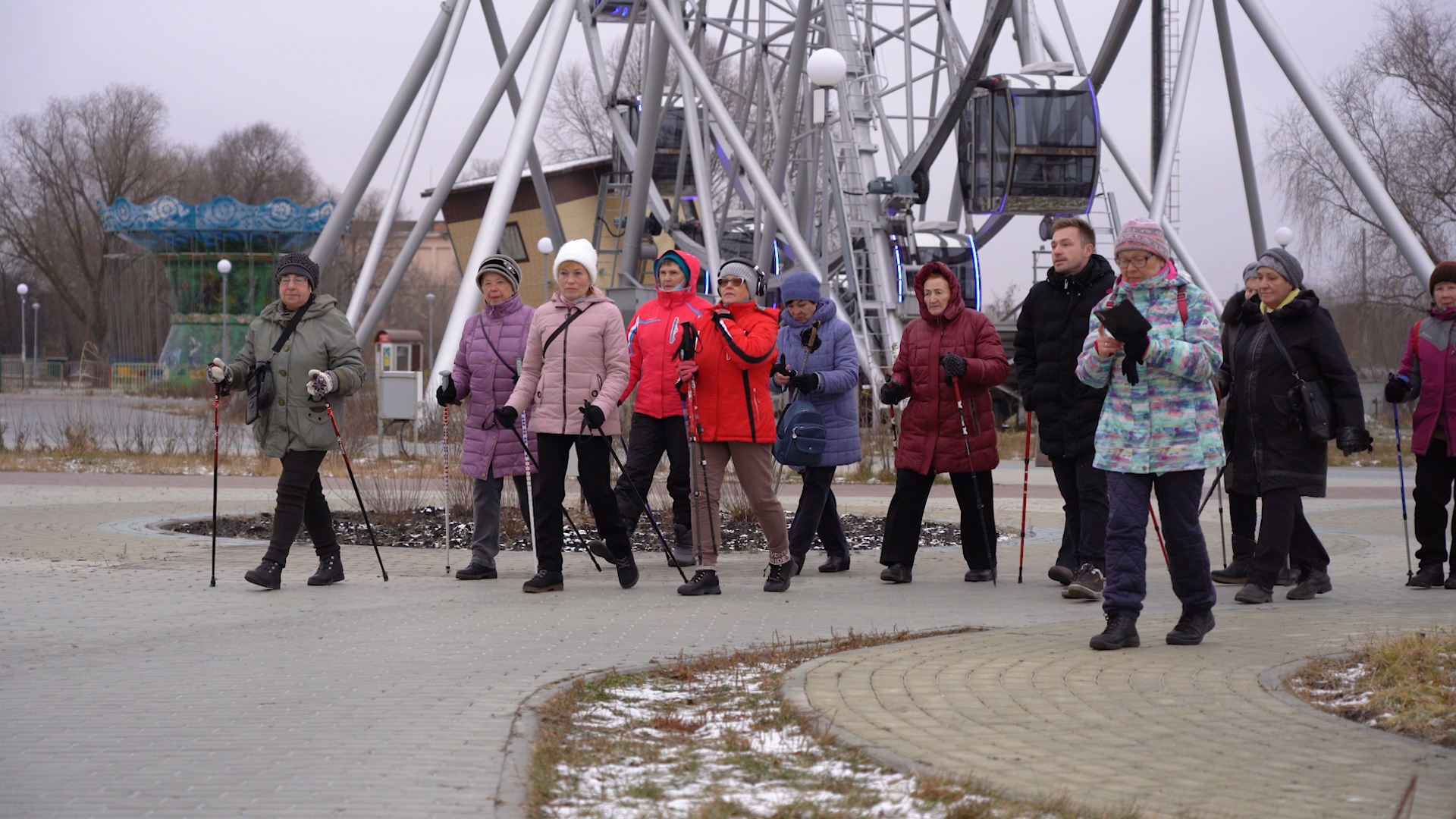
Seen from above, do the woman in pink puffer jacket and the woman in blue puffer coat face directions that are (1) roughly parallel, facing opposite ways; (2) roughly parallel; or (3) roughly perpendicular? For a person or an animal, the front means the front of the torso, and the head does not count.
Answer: roughly parallel

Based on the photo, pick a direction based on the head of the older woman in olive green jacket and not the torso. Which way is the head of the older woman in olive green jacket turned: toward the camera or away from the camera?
toward the camera

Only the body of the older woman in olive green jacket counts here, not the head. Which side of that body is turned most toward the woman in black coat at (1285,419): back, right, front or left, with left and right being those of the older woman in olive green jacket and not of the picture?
left

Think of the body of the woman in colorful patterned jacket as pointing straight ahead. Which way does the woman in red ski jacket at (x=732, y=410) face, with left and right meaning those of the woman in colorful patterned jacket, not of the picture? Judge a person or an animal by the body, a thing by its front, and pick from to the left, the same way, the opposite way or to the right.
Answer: the same way

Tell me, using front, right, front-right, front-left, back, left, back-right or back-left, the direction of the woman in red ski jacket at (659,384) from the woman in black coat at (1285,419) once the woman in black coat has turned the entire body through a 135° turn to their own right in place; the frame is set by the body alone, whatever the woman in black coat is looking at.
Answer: left

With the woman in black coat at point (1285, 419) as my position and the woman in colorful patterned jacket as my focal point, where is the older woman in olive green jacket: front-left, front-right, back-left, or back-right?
front-right

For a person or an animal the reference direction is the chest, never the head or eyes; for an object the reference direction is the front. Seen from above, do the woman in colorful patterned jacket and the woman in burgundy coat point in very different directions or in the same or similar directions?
same or similar directions

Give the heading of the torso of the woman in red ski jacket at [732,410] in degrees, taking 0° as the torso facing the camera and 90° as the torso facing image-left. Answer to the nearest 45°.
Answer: approximately 45°

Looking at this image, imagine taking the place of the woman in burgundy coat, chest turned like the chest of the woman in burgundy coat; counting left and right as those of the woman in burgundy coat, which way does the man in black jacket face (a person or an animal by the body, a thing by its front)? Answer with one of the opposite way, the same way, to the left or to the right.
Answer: the same way

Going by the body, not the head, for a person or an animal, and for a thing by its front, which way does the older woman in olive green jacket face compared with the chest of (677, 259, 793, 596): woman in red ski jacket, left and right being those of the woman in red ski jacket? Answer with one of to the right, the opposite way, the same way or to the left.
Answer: the same way

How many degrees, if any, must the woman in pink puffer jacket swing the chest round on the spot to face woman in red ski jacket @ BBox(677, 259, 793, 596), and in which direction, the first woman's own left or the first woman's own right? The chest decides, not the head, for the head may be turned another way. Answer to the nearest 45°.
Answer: approximately 135° to the first woman's own left

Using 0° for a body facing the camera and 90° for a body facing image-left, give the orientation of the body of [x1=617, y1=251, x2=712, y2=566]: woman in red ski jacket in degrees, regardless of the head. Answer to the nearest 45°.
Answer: approximately 45°

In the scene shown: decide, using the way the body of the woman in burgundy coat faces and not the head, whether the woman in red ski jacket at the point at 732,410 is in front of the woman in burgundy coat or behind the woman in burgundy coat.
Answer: in front

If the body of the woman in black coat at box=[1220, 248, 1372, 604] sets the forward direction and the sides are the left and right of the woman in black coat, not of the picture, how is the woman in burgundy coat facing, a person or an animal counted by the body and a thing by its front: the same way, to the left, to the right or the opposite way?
the same way

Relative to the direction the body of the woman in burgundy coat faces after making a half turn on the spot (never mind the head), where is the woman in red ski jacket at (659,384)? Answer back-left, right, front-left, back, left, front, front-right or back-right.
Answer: back-left

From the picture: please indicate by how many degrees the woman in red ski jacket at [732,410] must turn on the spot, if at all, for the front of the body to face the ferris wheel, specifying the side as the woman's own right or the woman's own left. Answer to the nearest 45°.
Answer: approximately 135° to the woman's own right

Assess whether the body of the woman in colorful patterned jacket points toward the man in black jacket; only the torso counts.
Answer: no

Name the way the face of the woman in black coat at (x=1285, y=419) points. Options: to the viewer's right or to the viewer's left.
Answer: to the viewer's left

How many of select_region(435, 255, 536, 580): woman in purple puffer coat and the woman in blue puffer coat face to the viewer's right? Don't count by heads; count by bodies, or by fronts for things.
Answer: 0

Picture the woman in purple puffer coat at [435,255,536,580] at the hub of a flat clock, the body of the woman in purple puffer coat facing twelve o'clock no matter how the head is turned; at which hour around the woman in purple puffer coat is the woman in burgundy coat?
The woman in burgundy coat is roughly at 8 o'clock from the woman in purple puffer coat.

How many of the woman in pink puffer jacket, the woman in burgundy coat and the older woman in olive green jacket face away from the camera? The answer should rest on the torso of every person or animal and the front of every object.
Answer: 0
